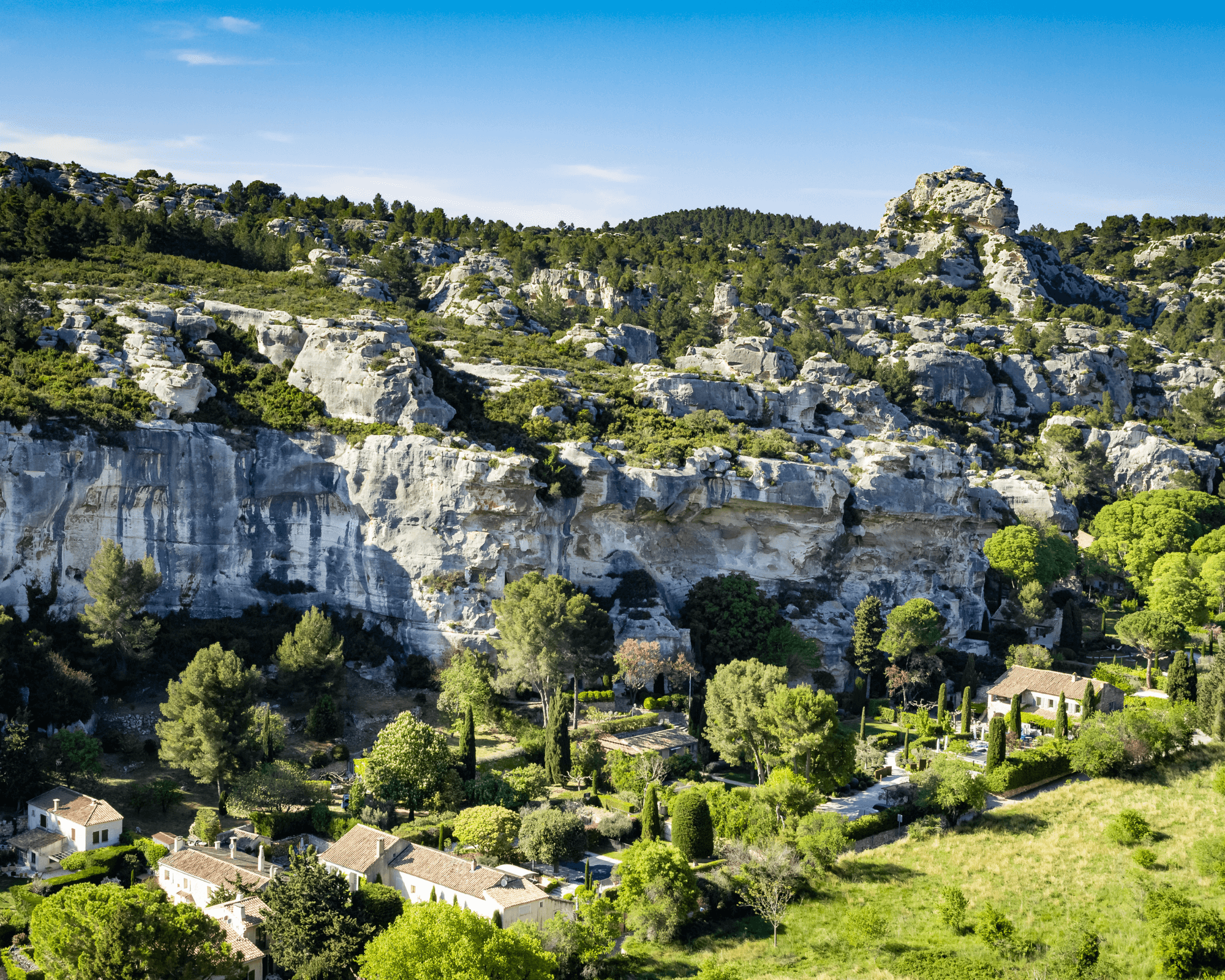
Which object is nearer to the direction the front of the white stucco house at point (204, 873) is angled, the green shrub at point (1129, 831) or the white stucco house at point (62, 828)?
the white stucco house

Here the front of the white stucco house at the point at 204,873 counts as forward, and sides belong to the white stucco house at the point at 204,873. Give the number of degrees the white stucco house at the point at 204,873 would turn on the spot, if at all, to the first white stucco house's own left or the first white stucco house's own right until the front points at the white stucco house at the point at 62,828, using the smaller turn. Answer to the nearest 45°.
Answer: approximately 90° to the first white stucco house's own right

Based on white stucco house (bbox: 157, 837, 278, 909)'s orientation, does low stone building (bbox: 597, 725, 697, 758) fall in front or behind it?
behind

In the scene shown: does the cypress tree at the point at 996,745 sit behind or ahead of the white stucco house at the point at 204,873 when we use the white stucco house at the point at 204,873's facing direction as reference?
behind

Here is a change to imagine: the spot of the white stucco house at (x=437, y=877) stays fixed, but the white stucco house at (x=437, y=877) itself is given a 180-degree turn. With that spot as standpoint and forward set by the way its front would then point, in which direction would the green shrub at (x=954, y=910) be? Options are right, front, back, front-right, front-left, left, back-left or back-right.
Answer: front-right

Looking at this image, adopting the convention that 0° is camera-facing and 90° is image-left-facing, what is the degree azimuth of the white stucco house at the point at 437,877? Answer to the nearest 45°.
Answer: approximately 45°

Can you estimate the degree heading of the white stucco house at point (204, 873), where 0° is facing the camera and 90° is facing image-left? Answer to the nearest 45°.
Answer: approximately 45°

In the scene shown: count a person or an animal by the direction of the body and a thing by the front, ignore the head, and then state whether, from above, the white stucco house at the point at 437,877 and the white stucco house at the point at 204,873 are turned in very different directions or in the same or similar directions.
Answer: same or similar directions

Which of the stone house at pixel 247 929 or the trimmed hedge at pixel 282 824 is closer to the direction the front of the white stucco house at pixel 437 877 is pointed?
the stone house

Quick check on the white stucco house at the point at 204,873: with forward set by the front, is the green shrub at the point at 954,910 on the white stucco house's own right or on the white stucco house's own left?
on the white stucco house's own left

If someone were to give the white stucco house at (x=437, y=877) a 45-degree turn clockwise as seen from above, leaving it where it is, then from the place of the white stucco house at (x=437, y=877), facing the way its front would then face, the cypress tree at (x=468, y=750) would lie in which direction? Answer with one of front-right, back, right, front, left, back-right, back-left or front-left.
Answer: right

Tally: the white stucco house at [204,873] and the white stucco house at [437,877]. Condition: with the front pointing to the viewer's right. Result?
0

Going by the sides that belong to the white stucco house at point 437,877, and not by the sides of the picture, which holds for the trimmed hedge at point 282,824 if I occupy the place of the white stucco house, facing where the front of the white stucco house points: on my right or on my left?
on my right
